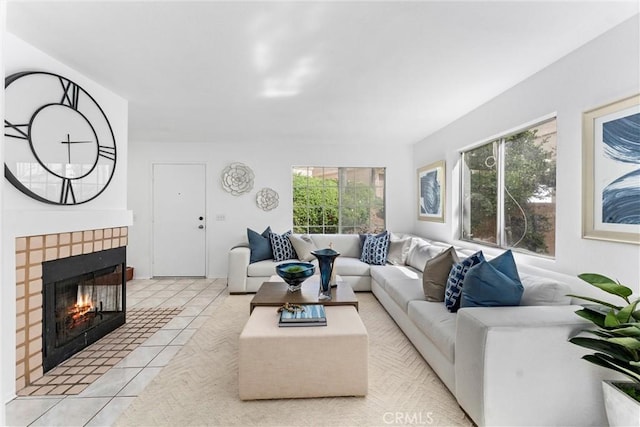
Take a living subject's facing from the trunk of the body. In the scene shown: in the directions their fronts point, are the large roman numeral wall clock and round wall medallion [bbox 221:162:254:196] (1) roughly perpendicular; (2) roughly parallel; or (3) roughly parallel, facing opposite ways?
roughly perpendicular

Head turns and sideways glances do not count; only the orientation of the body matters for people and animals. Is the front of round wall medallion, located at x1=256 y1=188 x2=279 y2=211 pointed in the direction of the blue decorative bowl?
yes

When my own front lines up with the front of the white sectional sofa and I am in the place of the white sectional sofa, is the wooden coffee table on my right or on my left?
on my right

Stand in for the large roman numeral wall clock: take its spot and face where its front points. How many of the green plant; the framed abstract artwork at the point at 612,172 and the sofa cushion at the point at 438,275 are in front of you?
3

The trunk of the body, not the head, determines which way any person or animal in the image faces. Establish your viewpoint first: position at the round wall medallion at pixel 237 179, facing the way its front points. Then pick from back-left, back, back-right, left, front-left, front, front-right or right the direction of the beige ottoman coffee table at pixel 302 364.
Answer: front

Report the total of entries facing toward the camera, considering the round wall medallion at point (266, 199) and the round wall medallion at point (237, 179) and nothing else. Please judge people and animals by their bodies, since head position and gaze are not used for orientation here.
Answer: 2

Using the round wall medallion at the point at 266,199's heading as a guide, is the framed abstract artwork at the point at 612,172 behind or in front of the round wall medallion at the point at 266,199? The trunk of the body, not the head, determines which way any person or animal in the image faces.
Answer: in front

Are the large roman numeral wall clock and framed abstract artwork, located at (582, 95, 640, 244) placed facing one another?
yes

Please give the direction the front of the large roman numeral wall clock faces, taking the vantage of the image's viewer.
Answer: facing the viewer and to the right of the viewer

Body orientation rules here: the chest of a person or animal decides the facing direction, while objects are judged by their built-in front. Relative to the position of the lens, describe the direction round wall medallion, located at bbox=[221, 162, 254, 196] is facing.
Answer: facing the viewer

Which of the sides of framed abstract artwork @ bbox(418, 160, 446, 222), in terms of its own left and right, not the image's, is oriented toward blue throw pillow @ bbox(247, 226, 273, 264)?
front

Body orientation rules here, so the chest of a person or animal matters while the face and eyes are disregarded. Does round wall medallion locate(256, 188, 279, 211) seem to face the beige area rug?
yes

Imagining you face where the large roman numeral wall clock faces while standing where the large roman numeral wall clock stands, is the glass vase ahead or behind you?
ahead
